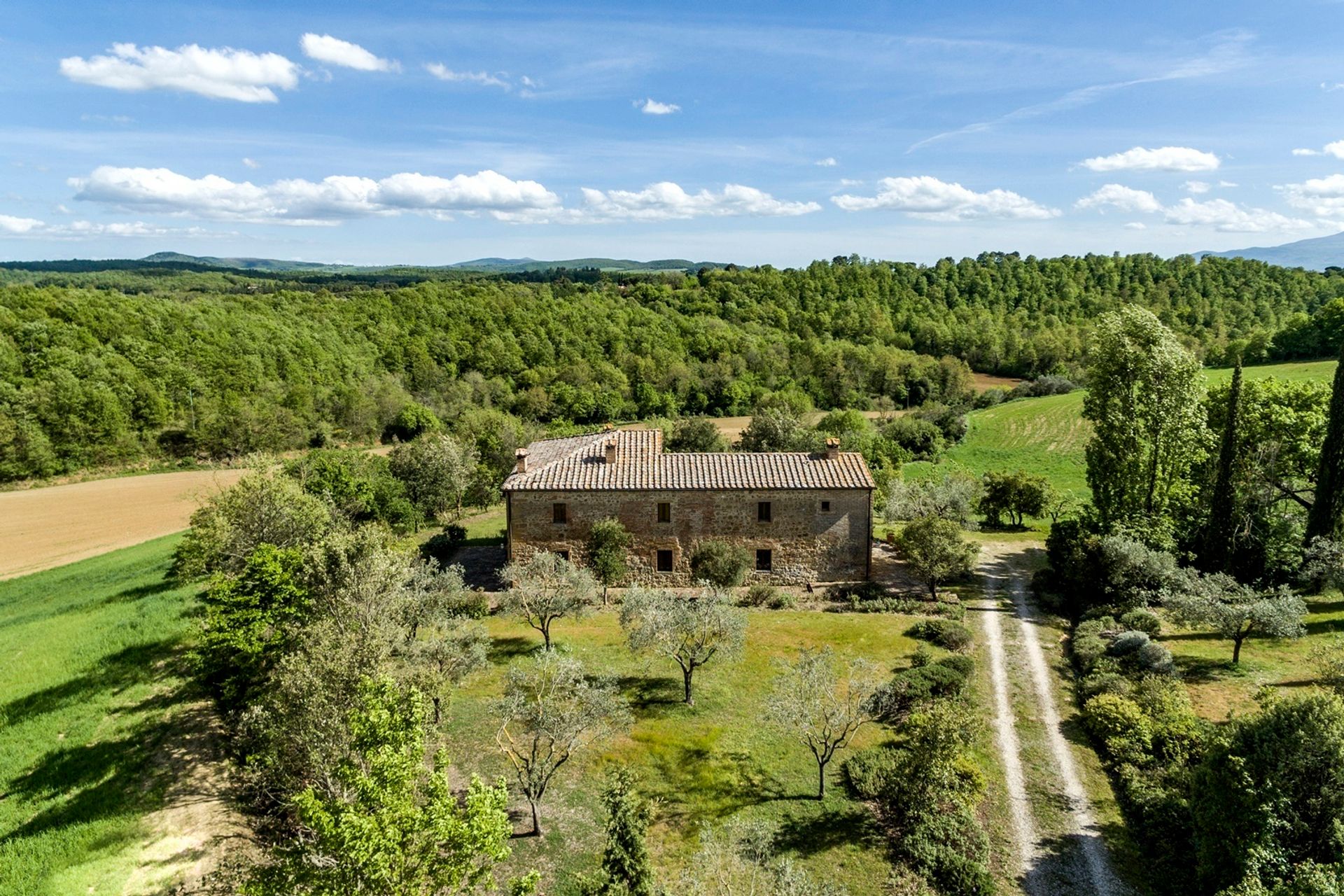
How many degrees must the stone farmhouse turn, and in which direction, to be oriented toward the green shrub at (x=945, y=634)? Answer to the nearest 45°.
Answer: approximately 45° to its left

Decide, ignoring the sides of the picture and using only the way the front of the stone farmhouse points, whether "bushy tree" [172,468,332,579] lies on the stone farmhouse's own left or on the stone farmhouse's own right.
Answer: on the stone farmhouse's own right

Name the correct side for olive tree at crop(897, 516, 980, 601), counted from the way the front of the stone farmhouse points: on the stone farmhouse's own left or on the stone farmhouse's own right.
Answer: on the stone farmhouse's own left

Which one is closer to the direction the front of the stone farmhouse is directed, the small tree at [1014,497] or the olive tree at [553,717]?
the olive tree

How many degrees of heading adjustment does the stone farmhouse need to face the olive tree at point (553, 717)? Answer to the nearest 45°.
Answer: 0° — it already faces it

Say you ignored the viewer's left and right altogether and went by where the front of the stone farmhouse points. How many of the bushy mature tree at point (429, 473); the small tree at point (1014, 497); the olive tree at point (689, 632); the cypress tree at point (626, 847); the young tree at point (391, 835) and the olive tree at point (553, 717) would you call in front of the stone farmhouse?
4

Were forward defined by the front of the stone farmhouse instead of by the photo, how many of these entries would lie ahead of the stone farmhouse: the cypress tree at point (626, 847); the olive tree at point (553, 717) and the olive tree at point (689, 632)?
3

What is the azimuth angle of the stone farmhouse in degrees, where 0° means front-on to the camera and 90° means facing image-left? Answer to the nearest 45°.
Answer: approximately 0°

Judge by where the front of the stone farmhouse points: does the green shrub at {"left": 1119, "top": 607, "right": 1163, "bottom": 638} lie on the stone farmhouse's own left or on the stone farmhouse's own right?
on the stone farmhouse's own left

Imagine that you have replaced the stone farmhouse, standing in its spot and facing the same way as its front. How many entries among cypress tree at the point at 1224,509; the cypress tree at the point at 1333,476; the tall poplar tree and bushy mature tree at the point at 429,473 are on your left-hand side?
3
